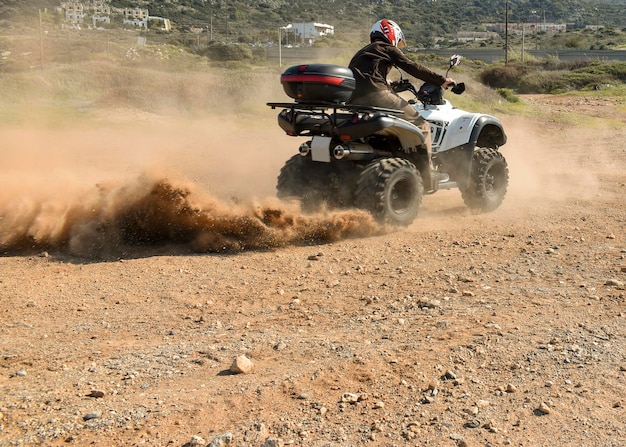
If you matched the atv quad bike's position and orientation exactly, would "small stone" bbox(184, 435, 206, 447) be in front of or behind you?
behind

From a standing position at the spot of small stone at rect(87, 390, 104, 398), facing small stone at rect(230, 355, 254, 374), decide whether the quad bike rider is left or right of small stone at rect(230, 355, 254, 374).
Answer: left

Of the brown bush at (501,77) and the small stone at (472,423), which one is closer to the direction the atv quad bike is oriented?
the brown bush

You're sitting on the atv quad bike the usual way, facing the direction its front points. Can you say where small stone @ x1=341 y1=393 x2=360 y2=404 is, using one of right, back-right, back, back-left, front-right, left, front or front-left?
back-right

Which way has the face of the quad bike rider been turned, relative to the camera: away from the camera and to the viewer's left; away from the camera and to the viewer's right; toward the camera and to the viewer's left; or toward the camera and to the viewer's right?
away from the camera and to the viewer's right

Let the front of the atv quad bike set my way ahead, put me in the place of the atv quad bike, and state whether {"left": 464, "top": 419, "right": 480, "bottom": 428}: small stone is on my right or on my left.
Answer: on my right

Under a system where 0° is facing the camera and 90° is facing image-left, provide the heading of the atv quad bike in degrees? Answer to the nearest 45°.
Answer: approximately 225°

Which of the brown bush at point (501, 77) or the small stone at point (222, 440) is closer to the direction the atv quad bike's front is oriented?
the brown bush

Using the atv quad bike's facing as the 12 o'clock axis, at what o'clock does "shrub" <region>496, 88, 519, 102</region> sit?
The shrub is roughly at 11 o'clock from the atv quad bike.

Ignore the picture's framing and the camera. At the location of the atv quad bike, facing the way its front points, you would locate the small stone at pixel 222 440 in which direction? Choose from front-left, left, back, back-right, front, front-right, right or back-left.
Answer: back-right

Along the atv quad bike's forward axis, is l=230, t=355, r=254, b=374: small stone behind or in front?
behind

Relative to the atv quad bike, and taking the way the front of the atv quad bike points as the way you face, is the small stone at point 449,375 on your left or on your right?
on your right

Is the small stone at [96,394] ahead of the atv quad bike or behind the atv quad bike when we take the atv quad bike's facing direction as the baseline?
behind
